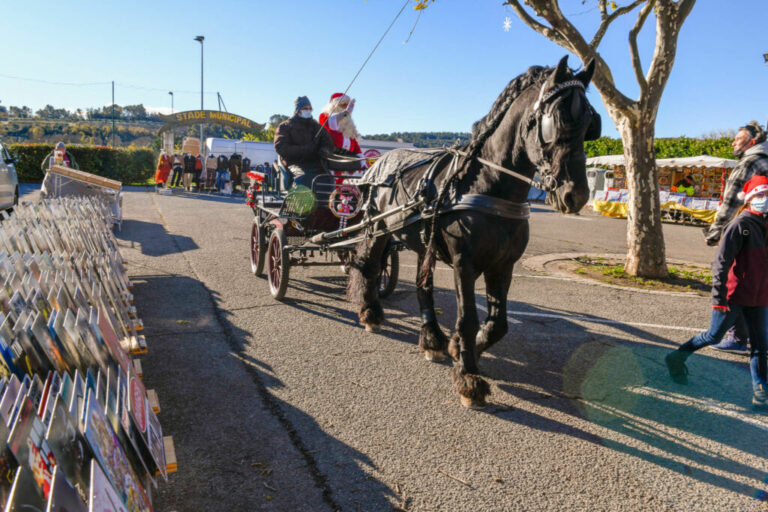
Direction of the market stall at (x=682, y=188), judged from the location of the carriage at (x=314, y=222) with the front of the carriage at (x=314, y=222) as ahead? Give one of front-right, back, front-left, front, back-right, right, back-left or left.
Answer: left

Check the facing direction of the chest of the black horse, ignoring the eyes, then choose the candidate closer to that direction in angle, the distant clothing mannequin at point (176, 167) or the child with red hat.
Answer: the child with red hat

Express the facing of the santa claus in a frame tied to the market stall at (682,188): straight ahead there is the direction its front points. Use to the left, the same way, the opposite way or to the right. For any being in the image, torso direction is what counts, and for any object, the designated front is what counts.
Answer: to the left

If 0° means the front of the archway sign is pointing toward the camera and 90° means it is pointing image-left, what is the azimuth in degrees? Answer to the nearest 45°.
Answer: approximately 0°

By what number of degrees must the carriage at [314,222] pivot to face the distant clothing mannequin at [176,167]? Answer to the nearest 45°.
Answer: approximately 135° to its left

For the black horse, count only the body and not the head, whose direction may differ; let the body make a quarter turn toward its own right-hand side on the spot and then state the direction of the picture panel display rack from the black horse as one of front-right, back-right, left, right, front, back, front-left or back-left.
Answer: front

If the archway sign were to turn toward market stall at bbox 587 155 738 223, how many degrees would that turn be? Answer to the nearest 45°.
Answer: approximately 45° to its left

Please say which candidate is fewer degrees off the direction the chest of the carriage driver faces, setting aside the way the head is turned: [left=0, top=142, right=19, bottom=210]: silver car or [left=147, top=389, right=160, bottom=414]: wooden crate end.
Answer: the wooden crate end

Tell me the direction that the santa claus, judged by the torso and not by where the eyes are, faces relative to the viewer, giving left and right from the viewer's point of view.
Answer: facing the viewer and to the right of the viewer
